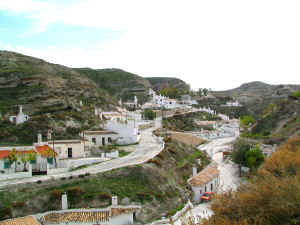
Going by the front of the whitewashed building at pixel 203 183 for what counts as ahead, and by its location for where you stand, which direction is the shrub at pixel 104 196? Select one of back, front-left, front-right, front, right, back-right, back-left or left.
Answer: right

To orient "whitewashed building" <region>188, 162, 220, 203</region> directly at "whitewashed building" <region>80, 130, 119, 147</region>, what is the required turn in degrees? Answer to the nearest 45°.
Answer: approximately 180°

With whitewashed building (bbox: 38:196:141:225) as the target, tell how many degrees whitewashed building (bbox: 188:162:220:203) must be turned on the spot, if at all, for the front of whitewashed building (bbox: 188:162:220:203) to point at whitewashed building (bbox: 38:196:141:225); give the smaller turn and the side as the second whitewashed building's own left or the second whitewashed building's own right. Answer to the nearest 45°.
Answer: approximately 90° to the second whitewashed building's own right

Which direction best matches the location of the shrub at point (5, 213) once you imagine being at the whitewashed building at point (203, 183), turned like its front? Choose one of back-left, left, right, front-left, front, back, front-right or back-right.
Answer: right

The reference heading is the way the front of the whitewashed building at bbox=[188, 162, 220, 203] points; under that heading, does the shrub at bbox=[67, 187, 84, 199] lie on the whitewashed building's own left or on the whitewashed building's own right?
on the whitewashed building's own right

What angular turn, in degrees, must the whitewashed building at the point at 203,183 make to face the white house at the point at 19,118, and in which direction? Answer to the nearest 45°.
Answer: approximately 135° to its right

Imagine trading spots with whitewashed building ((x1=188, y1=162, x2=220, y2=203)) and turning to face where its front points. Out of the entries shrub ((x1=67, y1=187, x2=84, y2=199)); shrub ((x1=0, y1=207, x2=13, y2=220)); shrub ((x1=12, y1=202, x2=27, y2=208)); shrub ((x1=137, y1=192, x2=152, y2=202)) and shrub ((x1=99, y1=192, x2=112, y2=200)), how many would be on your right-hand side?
5

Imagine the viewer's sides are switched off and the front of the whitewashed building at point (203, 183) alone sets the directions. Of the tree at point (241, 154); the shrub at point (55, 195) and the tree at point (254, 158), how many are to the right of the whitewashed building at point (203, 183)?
1

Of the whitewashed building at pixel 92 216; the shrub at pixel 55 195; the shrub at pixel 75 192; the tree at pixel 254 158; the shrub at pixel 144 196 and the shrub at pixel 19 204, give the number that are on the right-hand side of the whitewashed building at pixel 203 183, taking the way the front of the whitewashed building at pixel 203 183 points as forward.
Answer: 5

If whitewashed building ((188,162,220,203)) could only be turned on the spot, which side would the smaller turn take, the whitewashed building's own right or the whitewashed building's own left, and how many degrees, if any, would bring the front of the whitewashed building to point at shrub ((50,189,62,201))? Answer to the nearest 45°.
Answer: approximately 90° to the whitewashed building's own right

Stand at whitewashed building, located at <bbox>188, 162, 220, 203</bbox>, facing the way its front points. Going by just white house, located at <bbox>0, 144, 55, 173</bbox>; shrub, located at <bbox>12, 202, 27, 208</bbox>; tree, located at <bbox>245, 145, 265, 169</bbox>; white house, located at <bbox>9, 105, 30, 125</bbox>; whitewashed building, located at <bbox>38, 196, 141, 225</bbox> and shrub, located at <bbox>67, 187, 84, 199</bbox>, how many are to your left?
1

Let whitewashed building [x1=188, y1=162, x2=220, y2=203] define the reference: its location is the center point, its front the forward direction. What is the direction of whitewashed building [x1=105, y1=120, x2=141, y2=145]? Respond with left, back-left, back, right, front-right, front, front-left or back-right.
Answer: back

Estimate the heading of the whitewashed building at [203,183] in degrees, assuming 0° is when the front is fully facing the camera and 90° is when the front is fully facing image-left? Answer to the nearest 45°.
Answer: approximately 315°

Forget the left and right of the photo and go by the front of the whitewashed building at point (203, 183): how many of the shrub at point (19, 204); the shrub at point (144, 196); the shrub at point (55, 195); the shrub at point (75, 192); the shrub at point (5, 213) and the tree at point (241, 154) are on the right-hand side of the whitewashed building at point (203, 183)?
5

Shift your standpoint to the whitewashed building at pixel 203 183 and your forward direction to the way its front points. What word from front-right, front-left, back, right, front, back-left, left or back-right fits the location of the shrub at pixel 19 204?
right

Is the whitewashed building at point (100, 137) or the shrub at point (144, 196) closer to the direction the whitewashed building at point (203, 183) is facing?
the shrub

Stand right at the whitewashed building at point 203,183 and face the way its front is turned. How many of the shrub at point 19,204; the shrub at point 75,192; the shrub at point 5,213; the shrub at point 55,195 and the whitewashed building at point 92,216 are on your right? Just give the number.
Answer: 5
